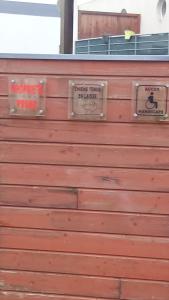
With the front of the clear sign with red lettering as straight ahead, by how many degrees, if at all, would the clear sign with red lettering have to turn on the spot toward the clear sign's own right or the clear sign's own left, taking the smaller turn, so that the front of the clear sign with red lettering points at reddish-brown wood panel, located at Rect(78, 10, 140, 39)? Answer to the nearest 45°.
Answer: approximately 180°

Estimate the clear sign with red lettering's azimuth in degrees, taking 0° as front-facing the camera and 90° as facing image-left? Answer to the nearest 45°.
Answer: approximately 0°

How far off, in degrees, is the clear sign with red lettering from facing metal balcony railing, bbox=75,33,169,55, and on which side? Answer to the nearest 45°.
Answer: approximately 180°
